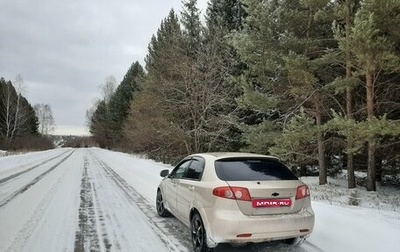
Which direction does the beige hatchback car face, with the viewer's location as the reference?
facing away from the viewer and to the left of the viewer

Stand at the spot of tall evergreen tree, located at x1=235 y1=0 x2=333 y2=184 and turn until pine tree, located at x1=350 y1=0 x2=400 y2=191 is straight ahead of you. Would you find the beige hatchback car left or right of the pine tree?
right

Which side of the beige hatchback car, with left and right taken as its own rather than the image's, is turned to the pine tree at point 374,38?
right

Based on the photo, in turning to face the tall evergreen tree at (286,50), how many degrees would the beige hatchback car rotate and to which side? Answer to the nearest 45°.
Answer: approximately 45° to its right
